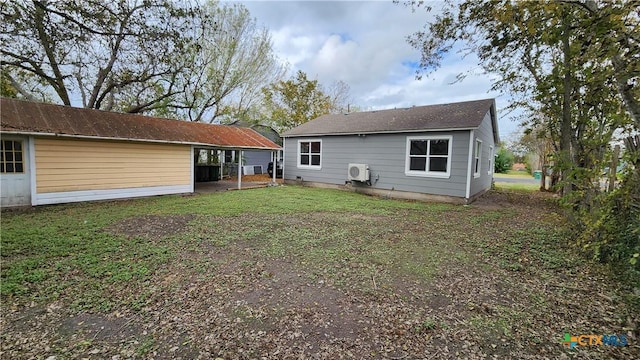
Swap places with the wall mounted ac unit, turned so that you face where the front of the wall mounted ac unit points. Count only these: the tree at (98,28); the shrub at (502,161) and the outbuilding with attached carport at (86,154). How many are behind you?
1

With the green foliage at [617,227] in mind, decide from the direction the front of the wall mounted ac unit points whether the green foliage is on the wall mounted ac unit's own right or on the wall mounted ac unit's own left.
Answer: on the wall mounted ac unit's own left

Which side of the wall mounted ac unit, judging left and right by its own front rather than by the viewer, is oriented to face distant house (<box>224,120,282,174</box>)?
right

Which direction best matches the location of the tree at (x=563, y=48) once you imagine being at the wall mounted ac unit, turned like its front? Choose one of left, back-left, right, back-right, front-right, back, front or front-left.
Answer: left

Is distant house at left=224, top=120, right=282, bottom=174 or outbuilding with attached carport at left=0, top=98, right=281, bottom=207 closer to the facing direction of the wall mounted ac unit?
the outbuilding with attached carport

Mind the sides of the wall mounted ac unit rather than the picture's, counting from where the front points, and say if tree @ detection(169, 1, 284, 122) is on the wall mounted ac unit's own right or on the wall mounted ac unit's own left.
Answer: on the wall mounted ac unit's own right

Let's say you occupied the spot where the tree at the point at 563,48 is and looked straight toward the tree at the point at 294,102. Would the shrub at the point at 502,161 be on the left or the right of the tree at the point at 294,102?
right

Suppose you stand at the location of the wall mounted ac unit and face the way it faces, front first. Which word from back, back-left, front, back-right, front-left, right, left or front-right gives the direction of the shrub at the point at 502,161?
back

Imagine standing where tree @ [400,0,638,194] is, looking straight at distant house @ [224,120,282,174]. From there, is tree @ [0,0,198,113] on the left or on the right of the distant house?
left

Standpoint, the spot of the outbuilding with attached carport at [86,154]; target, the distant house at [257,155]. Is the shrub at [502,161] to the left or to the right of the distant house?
right

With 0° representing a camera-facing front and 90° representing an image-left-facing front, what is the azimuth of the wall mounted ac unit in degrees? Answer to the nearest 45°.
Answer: approximately 45°

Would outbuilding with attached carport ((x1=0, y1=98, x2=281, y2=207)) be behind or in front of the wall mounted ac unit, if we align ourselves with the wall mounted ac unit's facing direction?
in front
